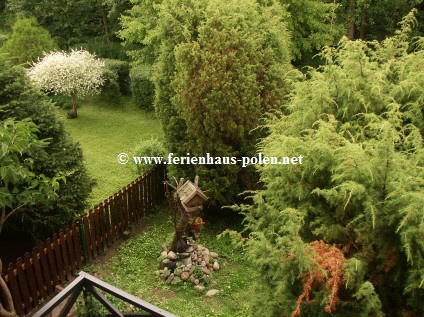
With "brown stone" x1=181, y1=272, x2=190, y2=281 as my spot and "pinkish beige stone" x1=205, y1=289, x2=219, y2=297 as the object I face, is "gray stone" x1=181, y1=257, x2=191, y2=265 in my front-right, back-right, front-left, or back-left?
back-left

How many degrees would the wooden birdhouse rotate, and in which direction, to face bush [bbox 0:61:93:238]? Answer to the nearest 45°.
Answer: approximately 135° to its right

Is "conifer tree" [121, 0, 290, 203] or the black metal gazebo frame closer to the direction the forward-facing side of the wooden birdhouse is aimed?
the black metal gazebo frame

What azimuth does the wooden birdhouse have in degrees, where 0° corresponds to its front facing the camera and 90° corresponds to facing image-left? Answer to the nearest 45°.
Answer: approximately 315°

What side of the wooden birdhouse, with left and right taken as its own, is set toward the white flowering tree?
back

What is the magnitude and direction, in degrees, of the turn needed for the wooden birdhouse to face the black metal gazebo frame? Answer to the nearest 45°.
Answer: approximately 45° to its right
